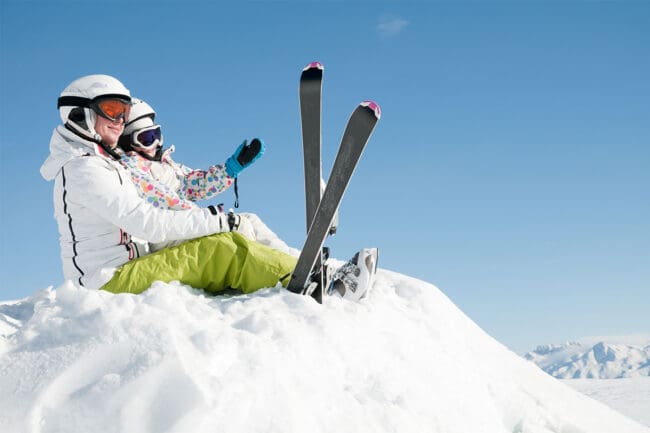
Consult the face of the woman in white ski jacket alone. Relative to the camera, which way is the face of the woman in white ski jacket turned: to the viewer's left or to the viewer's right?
to the viewer's right

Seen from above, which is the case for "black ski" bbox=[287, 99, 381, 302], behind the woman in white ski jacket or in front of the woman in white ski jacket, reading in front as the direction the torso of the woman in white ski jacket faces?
in front

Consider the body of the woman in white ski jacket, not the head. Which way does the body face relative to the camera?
to the viewer's right

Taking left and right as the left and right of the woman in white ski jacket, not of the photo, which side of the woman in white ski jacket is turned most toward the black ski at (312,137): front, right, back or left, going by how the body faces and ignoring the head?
front
